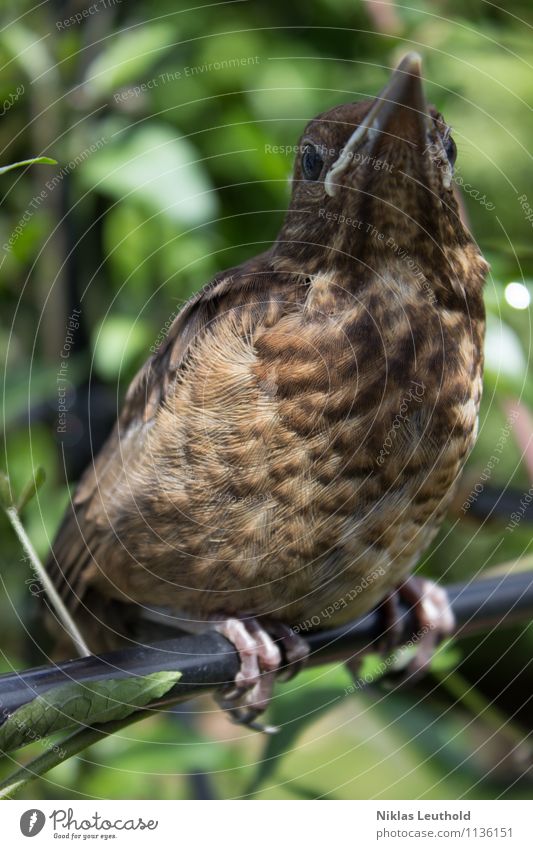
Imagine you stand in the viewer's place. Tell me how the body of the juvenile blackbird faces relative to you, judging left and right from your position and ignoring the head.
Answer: facing the viewer and to the right of the viewer
